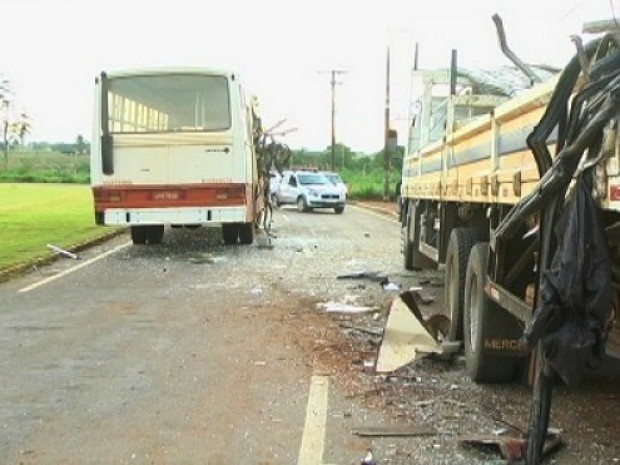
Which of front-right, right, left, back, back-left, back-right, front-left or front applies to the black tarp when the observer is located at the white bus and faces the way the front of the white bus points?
back

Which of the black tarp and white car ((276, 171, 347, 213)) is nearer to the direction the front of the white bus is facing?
the white car

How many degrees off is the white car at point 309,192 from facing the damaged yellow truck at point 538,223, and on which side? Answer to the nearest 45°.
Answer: approximately 45° to its right

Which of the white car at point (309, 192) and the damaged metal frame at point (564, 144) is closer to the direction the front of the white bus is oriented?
the white car

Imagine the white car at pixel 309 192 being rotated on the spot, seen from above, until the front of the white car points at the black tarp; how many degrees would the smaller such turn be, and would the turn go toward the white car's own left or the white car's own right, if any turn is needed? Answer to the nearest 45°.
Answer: approximately 45° to the white car's own right

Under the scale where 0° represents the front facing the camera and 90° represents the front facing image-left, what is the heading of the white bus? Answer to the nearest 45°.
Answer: approximately 180°

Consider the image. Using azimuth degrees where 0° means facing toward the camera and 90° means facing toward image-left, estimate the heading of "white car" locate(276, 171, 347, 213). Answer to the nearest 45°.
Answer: approximately 315°

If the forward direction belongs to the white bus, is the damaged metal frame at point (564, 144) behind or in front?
behind

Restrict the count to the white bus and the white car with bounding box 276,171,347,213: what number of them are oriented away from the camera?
1

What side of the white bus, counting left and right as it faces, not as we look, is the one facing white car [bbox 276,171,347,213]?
front

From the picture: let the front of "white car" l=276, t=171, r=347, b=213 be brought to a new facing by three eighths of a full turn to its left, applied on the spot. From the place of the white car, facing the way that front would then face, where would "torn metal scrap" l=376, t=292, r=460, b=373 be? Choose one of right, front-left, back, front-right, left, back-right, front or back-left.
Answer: back

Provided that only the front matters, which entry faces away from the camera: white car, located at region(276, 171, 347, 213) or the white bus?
the white bus
